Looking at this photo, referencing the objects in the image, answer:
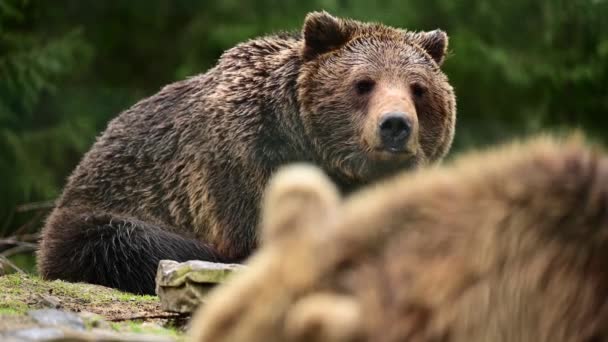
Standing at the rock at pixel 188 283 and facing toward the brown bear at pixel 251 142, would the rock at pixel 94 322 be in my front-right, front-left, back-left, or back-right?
back-left

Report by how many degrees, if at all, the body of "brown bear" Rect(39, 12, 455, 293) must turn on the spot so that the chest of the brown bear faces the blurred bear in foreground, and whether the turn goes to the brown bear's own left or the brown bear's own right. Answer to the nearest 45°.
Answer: approximately 45° to the brown bear's own right

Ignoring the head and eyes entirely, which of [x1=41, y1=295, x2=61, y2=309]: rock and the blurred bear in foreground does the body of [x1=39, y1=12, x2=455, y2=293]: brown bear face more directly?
the blurred bear in foreground

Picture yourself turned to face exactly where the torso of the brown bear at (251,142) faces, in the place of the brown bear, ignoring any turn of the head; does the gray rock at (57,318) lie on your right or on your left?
on your right

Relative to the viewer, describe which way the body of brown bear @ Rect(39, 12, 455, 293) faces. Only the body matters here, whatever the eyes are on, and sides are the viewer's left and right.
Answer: facing the viewer and to the right of the viewer

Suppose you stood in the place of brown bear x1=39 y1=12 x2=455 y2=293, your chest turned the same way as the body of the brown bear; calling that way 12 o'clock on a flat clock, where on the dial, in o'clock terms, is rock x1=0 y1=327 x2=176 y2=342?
The rock is roughly at 2 o'clock from the brown bear.
